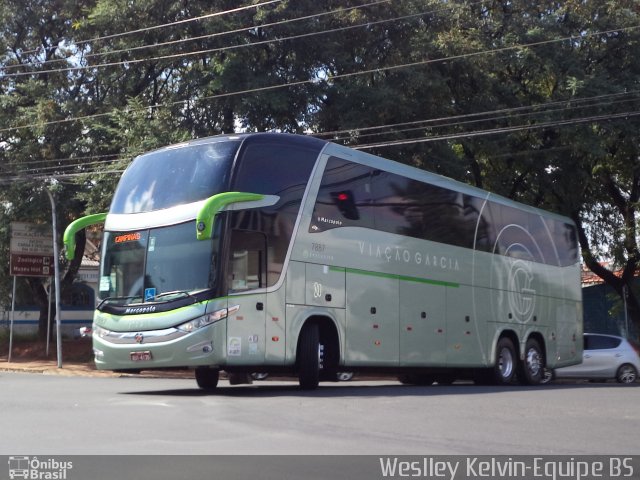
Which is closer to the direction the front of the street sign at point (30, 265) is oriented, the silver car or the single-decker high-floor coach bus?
the single-decker high-floor coach bus

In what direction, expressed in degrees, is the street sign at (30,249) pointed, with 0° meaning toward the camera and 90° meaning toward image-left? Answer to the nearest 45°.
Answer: approximately 0°

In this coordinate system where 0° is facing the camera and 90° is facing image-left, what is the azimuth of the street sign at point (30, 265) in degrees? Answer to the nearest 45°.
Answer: approximately 0°

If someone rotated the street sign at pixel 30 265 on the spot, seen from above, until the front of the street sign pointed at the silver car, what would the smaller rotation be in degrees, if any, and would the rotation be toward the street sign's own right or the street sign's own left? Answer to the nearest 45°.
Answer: approximately 45° to the street sign's own left

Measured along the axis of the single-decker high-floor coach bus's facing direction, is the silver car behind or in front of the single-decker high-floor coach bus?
behind
